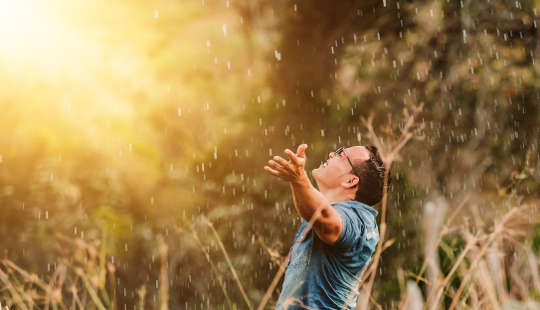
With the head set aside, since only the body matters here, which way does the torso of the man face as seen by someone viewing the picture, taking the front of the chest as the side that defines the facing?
to the viewer's left

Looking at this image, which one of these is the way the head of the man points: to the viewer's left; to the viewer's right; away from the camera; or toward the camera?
to the viewer's left
